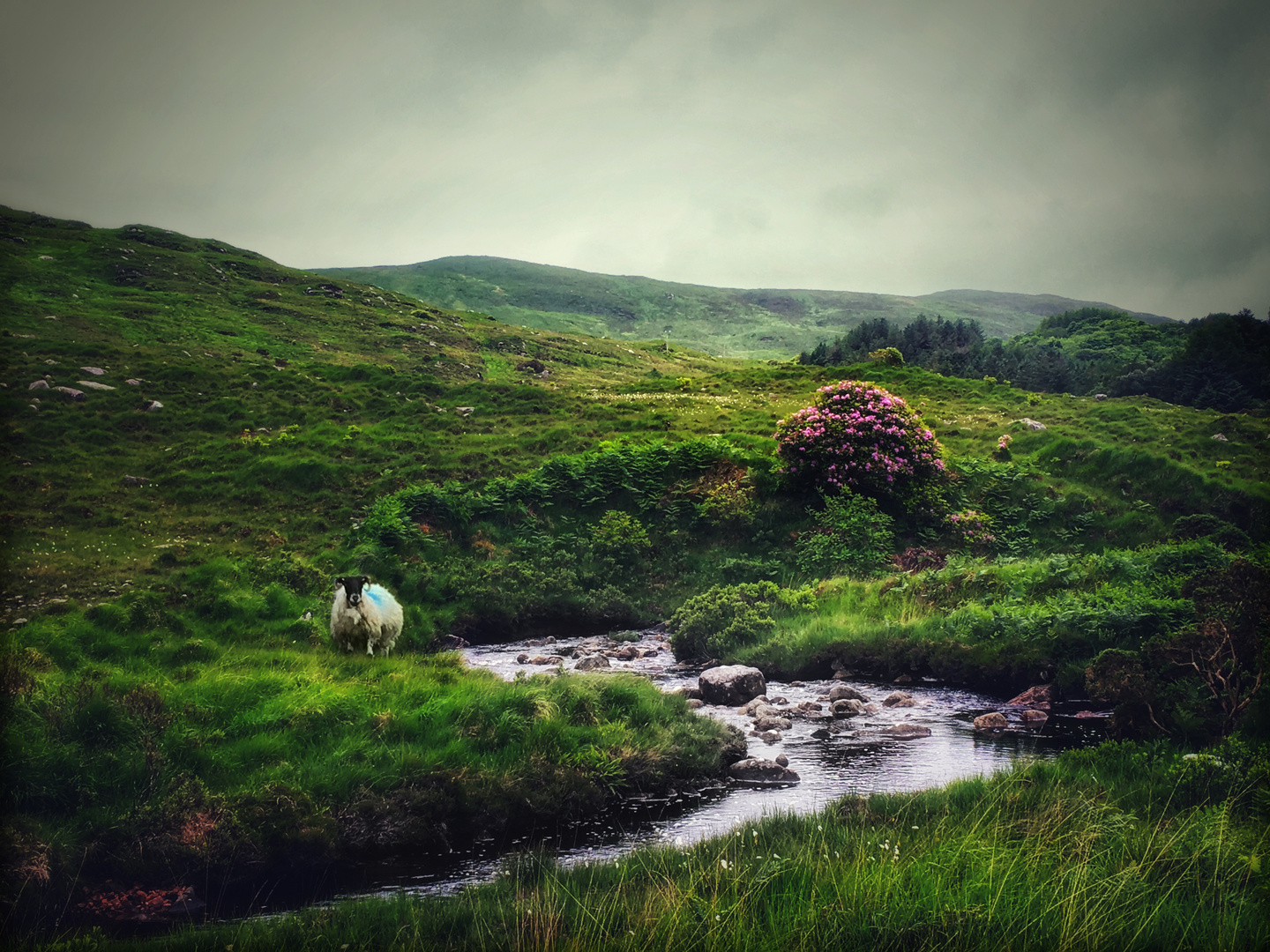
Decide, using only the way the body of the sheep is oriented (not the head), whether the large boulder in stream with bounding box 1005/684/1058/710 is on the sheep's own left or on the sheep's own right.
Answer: on the sheep's own left

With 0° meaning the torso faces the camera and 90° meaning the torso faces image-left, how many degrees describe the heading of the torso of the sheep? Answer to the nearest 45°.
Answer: approximately 45°

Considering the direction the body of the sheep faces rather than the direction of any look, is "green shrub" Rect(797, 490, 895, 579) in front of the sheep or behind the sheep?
behind

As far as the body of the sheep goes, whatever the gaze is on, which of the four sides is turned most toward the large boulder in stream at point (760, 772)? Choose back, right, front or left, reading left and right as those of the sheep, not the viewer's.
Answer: left

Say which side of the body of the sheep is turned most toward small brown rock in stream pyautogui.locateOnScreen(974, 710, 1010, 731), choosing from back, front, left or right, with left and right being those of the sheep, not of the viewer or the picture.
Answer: left

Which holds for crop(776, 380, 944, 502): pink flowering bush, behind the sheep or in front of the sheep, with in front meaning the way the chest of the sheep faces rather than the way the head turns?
behind
